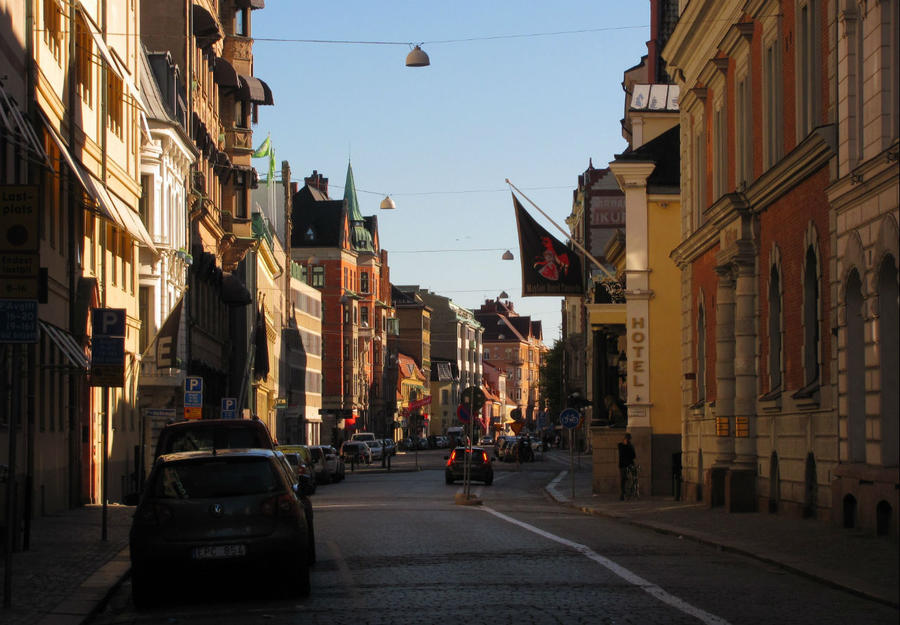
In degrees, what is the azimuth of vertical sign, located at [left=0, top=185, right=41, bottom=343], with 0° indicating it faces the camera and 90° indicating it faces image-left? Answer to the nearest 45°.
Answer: approximately 0°

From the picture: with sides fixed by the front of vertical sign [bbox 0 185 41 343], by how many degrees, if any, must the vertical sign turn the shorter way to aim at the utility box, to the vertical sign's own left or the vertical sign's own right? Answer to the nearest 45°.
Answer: approximately 135° to the vertical sign's own left

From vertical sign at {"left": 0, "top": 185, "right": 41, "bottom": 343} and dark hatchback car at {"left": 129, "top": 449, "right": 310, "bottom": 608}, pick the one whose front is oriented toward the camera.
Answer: the vertical sign

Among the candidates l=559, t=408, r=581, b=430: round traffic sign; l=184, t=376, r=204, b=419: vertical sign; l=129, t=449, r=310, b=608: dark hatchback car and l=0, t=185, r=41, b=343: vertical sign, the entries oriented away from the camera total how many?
1

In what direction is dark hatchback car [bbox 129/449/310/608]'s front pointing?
away from the camera

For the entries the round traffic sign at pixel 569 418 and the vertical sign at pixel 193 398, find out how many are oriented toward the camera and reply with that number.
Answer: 2

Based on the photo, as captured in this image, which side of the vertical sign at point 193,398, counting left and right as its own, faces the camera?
front

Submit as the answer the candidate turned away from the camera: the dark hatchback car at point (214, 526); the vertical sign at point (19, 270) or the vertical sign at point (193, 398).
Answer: the dark hatchback car

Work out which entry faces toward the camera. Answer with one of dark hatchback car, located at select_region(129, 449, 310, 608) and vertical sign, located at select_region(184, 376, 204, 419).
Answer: the vertical sign

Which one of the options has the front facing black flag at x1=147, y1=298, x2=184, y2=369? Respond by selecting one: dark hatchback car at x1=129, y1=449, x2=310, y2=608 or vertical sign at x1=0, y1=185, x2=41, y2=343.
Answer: the dark hatchback car

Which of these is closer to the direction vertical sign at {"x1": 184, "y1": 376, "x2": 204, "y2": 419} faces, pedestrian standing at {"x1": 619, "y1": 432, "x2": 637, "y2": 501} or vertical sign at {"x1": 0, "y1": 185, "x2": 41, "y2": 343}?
the vertical sign

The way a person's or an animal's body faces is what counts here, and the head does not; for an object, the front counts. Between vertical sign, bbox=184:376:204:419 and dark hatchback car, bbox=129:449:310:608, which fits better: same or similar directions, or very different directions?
very different directions

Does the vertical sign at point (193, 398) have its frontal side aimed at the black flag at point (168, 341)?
no

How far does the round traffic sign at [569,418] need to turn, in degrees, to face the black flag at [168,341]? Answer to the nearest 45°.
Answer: approximately 90° to its right

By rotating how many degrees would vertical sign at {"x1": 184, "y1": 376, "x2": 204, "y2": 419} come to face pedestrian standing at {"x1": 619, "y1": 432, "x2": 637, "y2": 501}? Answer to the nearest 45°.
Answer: approximately 90° to its left

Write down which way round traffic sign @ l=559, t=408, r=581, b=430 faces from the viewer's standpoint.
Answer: facing the viewer
